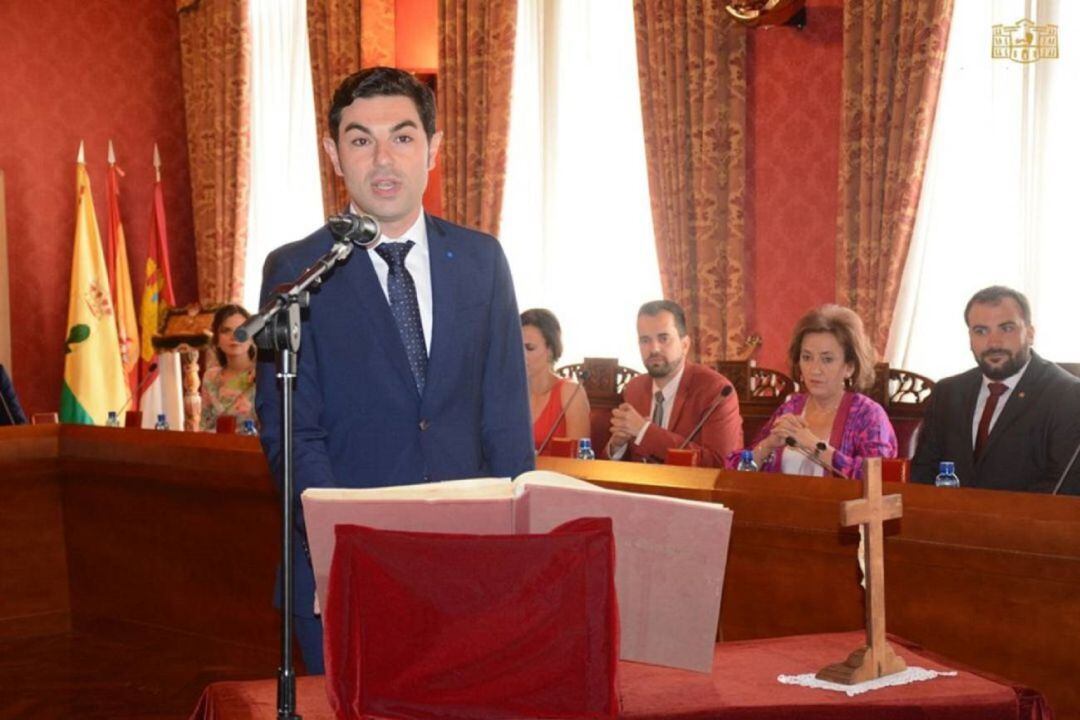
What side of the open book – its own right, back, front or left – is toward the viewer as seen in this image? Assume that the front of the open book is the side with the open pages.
back

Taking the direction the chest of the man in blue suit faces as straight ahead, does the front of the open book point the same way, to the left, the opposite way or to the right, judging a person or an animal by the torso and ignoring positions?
the opposite way

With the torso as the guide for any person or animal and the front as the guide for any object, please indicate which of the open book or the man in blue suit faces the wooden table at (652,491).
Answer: the open book

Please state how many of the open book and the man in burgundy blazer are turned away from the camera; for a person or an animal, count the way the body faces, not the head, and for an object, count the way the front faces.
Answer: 1

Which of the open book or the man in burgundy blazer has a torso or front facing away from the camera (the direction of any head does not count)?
the open book

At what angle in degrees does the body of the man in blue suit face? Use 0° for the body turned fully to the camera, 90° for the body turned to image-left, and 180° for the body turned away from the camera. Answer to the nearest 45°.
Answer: approximately 0°

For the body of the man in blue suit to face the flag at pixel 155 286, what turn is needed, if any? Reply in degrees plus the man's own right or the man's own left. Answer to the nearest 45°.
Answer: approximately 180°

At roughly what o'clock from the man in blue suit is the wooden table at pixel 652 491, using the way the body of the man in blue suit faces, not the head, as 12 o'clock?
The wooden table is roughly at 7 o'clock from the man in blue suit.
